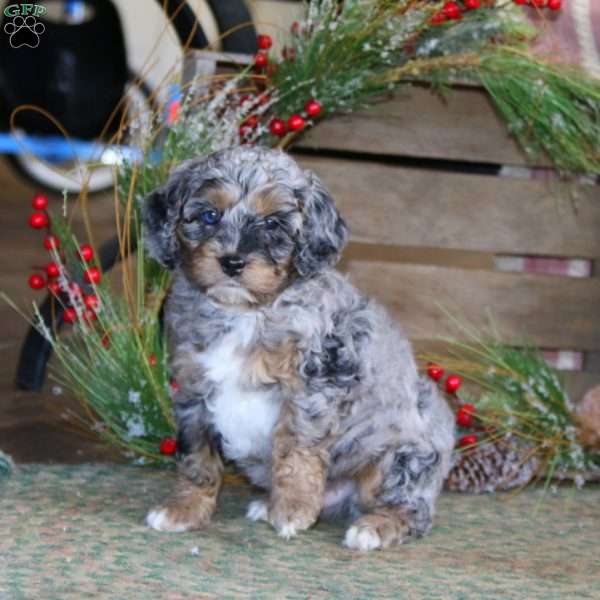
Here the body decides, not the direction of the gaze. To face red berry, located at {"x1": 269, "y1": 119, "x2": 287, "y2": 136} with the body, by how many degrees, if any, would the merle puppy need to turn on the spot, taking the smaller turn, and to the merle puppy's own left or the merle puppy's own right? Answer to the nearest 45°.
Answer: approximately 135° to the merle puppy's own right

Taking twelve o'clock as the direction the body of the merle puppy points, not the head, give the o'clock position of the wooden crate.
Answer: The wooden crate is roughly at 5 o'clock from the merle puppy.

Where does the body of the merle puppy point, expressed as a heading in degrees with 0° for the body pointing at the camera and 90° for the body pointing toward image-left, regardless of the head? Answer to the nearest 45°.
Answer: approximately 45°

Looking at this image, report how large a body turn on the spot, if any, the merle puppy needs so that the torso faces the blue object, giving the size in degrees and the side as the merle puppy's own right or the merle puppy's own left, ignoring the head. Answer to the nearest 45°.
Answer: approximately 135° to the merle puppy's own right

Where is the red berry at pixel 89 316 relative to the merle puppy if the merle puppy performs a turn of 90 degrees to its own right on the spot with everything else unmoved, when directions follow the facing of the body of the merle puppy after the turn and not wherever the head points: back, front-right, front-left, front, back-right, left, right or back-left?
front

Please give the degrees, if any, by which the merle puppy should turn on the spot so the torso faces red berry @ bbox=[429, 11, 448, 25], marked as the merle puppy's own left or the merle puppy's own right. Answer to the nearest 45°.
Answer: approximately 135° to the merle puppy's own right

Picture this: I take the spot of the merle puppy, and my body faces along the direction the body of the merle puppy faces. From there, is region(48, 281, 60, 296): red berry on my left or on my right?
on my right

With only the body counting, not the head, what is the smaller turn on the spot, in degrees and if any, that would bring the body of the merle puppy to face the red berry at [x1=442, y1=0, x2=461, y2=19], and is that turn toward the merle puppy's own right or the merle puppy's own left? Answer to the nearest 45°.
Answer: approximately 135° to the merle puppy's own right

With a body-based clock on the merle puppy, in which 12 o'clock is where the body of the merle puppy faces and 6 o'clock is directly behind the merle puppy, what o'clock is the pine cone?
The pine cone is roughly at 6 o'clock from the merle puppy.

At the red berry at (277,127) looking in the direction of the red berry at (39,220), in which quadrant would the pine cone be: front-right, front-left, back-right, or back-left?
back-left

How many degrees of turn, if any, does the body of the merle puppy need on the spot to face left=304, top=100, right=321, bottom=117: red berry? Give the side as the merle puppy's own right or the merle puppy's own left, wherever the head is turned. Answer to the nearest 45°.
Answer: approximately 135° to the merle puppy's own right

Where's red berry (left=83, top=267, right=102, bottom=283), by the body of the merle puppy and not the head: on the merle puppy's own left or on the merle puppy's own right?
on the merle puppy's own right

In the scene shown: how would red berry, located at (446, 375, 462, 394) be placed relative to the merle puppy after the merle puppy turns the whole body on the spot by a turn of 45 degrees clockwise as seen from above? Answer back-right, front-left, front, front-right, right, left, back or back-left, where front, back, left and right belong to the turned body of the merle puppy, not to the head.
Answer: back-right

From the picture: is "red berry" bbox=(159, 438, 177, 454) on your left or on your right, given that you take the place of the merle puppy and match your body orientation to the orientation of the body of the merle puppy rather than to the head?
on your right
